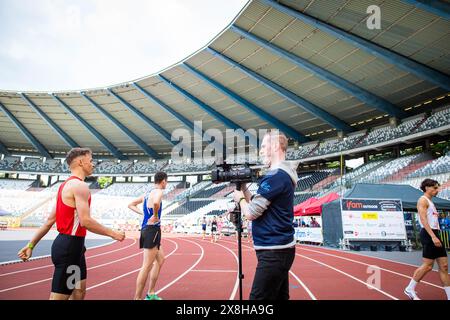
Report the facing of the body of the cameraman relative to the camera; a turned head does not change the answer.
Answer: to the viewer's left

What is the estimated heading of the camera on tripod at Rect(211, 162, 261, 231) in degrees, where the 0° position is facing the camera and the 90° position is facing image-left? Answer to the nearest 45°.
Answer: approximately 90°

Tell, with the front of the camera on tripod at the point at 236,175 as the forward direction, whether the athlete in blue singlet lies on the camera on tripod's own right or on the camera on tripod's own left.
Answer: on the camera on tripod's own right

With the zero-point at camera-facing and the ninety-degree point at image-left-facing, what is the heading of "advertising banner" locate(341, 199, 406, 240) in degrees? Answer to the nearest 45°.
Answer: approximately 0°

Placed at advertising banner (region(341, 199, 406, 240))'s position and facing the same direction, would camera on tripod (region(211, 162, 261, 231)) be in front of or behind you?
in front

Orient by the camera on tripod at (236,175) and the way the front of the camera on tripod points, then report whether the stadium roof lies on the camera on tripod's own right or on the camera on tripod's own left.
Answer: on the camera on tripod's own right

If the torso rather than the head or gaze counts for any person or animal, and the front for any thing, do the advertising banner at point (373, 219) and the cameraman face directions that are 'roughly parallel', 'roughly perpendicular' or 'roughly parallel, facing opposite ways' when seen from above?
roughly perpendicular

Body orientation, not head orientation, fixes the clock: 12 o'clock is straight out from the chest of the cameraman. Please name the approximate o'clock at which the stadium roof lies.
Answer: The stadium roof is roughly at 3 o'clock from the cameraman.

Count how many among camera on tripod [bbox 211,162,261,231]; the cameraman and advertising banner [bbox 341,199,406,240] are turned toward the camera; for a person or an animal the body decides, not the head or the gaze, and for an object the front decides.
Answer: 1

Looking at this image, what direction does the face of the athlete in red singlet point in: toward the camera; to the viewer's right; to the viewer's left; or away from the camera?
to the viewer's right

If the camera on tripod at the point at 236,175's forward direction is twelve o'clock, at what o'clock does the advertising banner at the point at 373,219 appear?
The advertising banner is roughly at 4 o'clock from the camera on tripod.
